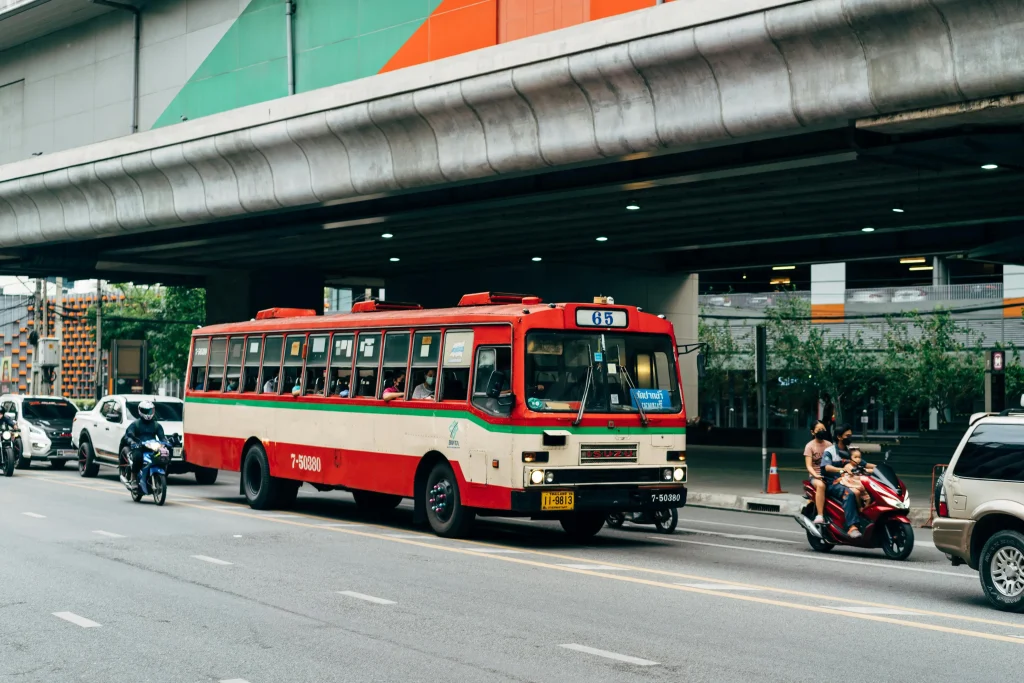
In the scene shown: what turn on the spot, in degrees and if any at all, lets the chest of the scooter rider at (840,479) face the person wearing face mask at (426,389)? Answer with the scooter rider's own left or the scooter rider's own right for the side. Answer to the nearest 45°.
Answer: approximately 135° to the scooter rider's own right

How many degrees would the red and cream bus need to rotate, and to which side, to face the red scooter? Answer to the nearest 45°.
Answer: approximately 45° to its left

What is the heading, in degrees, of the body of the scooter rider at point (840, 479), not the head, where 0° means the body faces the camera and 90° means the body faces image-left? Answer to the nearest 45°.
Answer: approximately 315°

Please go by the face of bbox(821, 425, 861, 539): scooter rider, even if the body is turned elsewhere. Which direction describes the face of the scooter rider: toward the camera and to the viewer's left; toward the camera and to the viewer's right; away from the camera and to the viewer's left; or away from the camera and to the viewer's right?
toward the camera and to the viewer's right

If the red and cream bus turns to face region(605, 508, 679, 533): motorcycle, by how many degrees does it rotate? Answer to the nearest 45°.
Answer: approximately 90° to its left

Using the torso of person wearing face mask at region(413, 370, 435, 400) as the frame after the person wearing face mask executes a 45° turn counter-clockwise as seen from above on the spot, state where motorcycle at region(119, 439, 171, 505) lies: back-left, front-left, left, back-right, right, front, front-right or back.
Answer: back-left

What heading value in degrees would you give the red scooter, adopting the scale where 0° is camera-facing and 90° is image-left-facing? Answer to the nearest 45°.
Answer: approximately 315°

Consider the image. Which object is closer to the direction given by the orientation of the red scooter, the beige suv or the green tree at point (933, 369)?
the beige suv

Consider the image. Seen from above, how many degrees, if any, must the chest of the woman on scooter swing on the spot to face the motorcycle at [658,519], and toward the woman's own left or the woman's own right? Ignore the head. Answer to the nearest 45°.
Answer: approximately 180°

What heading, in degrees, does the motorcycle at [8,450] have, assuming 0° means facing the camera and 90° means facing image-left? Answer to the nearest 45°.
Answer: approximately 315°

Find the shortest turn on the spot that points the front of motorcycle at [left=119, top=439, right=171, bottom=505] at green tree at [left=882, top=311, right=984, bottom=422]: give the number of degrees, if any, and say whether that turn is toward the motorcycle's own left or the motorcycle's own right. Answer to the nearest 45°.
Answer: approximately 90° to the motorcycle's own left

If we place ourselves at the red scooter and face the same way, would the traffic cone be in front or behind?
behind
